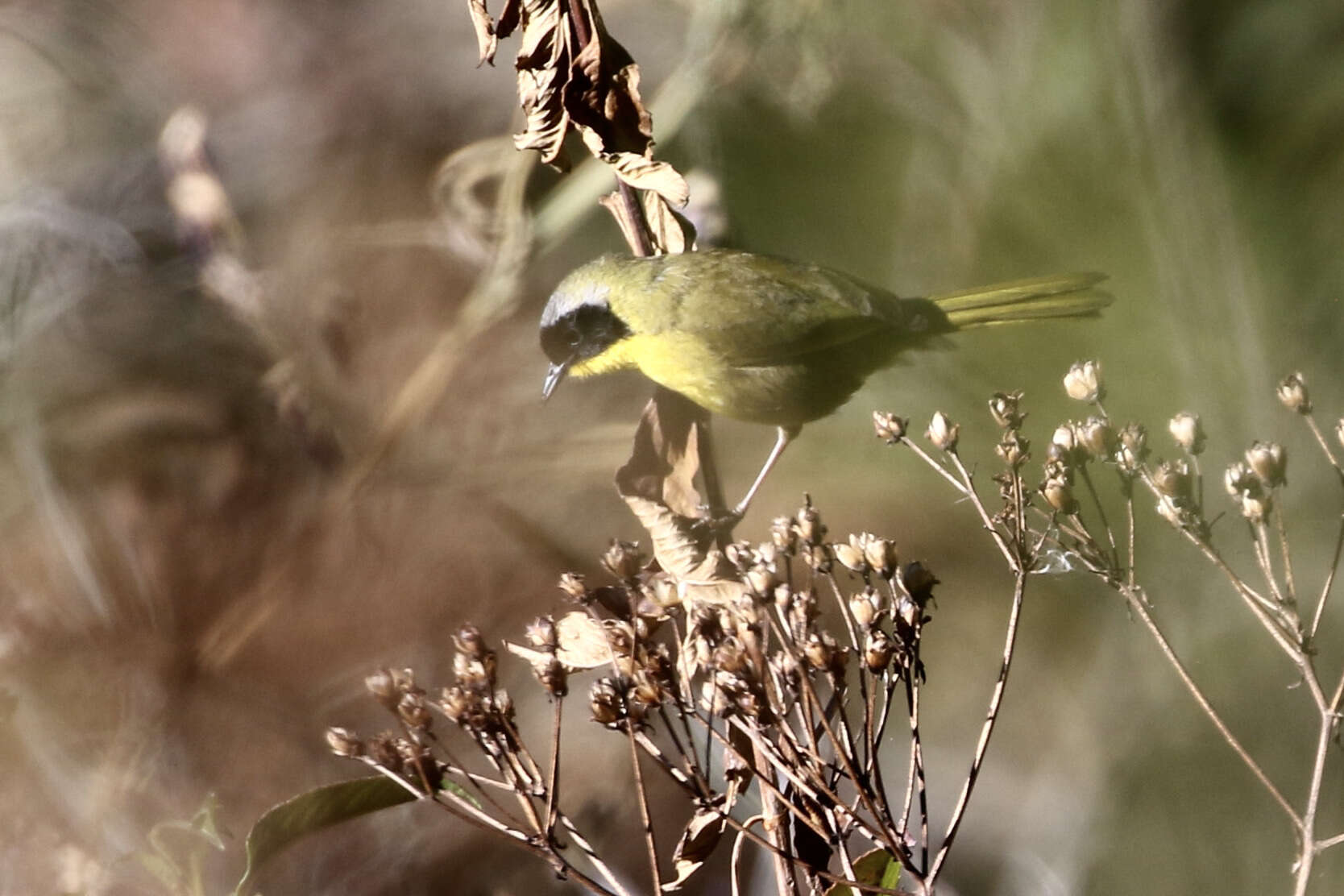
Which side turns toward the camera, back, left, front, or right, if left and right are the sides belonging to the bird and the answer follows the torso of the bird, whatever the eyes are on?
left
